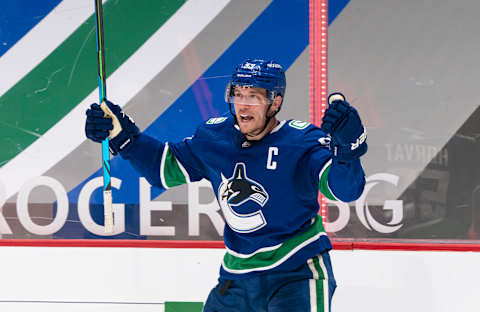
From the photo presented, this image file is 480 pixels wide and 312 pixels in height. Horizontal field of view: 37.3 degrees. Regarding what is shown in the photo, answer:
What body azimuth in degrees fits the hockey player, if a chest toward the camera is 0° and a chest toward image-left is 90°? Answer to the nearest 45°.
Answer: approximately 45°

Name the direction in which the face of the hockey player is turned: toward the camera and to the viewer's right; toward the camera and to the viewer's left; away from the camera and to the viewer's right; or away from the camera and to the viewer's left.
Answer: toward the camera and to the viewer's left
